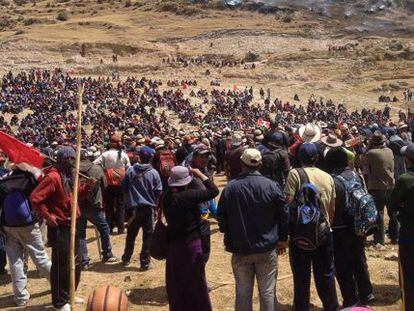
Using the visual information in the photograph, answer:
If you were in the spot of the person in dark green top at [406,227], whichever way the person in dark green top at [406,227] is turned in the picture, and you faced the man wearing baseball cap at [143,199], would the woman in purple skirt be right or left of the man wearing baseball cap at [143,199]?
left

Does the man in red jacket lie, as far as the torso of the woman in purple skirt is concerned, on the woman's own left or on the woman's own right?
on the woman's own left

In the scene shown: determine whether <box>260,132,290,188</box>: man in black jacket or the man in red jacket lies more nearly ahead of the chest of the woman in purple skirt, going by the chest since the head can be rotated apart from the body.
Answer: the man in black jacket

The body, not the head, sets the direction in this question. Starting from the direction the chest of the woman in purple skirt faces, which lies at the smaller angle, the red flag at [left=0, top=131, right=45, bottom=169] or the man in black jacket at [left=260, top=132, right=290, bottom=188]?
the man in black jacket

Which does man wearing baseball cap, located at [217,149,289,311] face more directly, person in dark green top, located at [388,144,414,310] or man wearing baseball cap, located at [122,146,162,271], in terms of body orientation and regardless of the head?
the man wearing baseball cap

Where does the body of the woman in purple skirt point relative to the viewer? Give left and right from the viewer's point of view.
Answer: facing away from the viewer and to the right of the viewer

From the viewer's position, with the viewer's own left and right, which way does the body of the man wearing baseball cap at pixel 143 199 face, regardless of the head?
facing away from the viewer

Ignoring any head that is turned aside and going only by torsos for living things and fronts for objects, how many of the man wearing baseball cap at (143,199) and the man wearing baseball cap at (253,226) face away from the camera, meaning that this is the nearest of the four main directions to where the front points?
2

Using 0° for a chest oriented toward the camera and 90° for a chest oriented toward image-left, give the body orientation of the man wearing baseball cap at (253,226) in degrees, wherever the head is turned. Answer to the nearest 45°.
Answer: approximately 180°

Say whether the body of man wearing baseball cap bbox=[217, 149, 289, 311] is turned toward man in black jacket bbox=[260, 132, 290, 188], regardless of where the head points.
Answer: yes

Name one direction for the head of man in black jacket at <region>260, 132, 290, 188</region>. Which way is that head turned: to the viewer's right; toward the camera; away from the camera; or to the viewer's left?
away from the camera

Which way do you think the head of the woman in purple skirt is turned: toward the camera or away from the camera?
away from the camera

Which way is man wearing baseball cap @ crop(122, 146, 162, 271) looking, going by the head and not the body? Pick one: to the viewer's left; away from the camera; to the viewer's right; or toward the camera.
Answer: away from the camera

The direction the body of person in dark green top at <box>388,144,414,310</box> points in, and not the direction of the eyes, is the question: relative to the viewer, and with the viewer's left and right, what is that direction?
facing away from the viewer and to the left of the viewer
